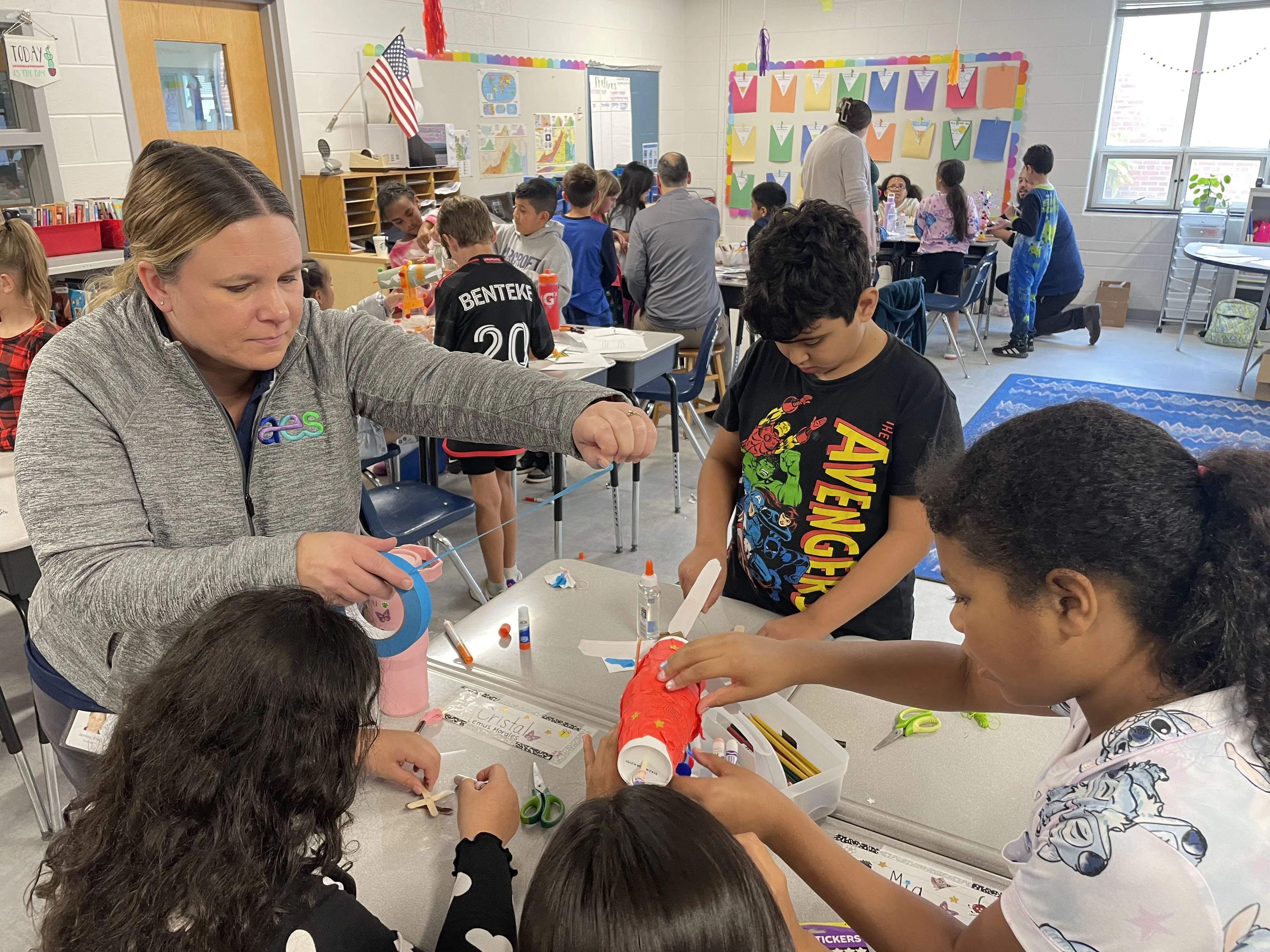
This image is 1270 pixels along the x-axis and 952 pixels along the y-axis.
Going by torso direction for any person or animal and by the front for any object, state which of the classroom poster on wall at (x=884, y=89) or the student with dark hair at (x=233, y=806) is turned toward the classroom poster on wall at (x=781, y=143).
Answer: the student with dark hair

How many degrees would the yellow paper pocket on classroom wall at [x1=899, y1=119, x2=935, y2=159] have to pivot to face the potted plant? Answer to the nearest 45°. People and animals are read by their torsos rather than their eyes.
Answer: approximately 90° to its left

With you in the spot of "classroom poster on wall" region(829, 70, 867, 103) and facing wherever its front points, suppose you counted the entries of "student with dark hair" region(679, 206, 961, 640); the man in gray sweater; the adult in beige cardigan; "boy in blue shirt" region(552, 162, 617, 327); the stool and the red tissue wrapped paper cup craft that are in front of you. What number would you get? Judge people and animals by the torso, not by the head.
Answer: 6

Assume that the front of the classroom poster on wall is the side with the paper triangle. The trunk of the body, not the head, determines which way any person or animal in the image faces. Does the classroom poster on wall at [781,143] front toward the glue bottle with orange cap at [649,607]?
yes

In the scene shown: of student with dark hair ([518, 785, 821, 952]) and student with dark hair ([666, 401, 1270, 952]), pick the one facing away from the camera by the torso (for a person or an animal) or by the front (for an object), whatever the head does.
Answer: student with dark hair ([518, 785, 821, 952])

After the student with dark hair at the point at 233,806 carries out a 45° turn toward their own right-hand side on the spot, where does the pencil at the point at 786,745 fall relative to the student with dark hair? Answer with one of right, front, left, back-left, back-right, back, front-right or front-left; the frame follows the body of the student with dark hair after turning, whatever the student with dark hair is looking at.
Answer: front

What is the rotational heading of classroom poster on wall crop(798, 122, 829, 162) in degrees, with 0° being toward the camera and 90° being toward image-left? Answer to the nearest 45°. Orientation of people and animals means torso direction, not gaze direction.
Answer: approximately 0°

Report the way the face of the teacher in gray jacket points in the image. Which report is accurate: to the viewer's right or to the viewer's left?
to the viewer's right

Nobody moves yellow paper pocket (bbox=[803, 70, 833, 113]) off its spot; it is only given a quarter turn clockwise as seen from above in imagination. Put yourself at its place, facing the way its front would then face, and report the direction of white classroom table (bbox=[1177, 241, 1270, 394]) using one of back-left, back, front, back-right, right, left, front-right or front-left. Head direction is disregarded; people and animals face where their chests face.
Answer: back-left

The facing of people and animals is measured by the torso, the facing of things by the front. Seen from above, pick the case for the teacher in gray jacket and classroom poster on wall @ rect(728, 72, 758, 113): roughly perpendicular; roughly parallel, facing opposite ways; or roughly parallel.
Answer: roughly perpendicular

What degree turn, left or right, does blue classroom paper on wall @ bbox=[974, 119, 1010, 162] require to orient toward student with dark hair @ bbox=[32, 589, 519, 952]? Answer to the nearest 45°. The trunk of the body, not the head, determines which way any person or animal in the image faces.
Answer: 0° — it already faces them

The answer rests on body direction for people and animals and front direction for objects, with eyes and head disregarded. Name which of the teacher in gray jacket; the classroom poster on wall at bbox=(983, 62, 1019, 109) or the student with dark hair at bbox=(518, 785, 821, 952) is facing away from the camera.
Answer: the student with dark hair

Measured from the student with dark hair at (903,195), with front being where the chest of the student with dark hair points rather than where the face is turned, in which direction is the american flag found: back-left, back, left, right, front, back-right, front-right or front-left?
front-right

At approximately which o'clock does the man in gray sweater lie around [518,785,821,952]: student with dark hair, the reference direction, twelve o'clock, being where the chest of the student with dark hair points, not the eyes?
The man in gray sweater is roughly at 12 o'clock from the student with dark hair.

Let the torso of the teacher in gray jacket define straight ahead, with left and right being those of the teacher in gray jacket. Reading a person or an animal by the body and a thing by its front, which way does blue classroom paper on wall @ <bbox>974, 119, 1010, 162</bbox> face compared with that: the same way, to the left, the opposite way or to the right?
to the right

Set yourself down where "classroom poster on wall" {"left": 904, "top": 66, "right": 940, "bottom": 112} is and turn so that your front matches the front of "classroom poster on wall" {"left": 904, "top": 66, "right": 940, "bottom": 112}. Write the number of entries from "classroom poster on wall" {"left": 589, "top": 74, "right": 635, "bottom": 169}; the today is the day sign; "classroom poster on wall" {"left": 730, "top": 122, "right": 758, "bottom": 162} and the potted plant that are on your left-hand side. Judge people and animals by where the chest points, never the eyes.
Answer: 1

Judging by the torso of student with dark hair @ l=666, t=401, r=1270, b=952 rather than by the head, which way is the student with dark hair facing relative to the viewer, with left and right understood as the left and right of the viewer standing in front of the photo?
facing to the left of the viewer

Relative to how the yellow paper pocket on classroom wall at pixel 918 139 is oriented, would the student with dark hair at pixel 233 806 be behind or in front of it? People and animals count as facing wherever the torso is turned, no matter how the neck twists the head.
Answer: in front

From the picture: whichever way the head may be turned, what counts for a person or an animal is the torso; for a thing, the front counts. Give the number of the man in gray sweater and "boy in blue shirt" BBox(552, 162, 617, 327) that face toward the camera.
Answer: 0

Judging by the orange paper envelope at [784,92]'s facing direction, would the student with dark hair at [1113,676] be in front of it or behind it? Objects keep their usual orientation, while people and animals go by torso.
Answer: in front
